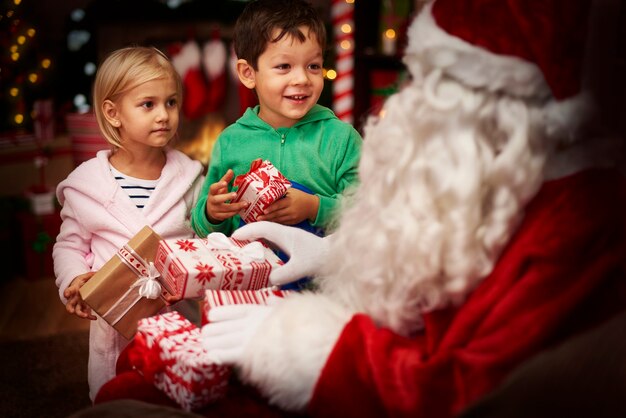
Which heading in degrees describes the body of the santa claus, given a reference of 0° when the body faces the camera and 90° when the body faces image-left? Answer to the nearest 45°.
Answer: approximately 90°

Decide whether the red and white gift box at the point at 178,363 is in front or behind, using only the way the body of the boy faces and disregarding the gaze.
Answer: in front

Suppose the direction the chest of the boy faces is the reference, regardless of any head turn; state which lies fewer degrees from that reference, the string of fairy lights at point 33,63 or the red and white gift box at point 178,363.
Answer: the red and white gift box

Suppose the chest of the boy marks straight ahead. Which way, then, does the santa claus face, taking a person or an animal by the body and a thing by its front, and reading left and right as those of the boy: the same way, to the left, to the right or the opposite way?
to the right

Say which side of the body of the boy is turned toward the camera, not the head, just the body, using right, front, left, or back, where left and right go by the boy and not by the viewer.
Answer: front

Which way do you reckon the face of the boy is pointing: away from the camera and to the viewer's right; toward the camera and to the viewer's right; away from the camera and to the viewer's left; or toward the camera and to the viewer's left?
toward the camera and to the viewer's right

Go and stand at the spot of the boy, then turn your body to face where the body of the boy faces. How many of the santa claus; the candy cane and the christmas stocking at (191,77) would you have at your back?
2

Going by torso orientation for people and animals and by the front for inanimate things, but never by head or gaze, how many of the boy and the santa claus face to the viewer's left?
1
